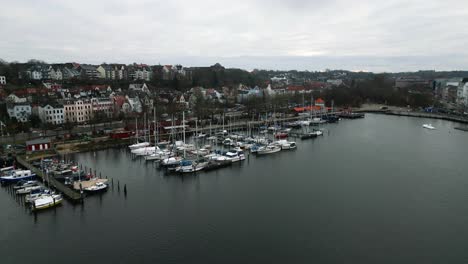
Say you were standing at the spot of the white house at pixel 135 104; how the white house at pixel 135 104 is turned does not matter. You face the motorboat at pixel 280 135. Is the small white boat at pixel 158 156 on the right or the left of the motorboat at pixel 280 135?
right

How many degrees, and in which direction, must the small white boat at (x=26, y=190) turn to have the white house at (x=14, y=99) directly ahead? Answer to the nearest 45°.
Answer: approximately 90° to its left

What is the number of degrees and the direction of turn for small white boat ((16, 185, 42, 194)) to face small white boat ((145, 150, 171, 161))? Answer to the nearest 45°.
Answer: approximately 45° to its left

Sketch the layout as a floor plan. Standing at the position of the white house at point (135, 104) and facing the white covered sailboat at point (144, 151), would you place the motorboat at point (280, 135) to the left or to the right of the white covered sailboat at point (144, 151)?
left

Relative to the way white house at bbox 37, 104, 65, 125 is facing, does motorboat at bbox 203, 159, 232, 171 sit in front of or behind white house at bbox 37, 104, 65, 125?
in front

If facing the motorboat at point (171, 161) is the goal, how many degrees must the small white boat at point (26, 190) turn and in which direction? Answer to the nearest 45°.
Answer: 0° — it already faces it

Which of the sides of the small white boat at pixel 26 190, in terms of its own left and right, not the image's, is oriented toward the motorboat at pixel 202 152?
front

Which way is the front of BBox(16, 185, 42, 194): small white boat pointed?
to the viewer's right

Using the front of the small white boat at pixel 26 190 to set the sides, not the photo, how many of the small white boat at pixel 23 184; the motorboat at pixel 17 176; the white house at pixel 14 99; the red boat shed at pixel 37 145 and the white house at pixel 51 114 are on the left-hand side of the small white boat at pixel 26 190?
5

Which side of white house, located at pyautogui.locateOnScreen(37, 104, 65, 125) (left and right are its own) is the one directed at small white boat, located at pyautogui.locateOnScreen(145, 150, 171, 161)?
front

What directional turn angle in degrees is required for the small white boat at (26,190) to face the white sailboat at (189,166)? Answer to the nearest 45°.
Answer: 0° — it already faces it

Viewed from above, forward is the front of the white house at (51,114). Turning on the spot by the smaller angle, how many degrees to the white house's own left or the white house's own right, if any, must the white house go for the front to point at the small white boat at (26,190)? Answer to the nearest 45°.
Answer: approximately 45° to the white house's own right
